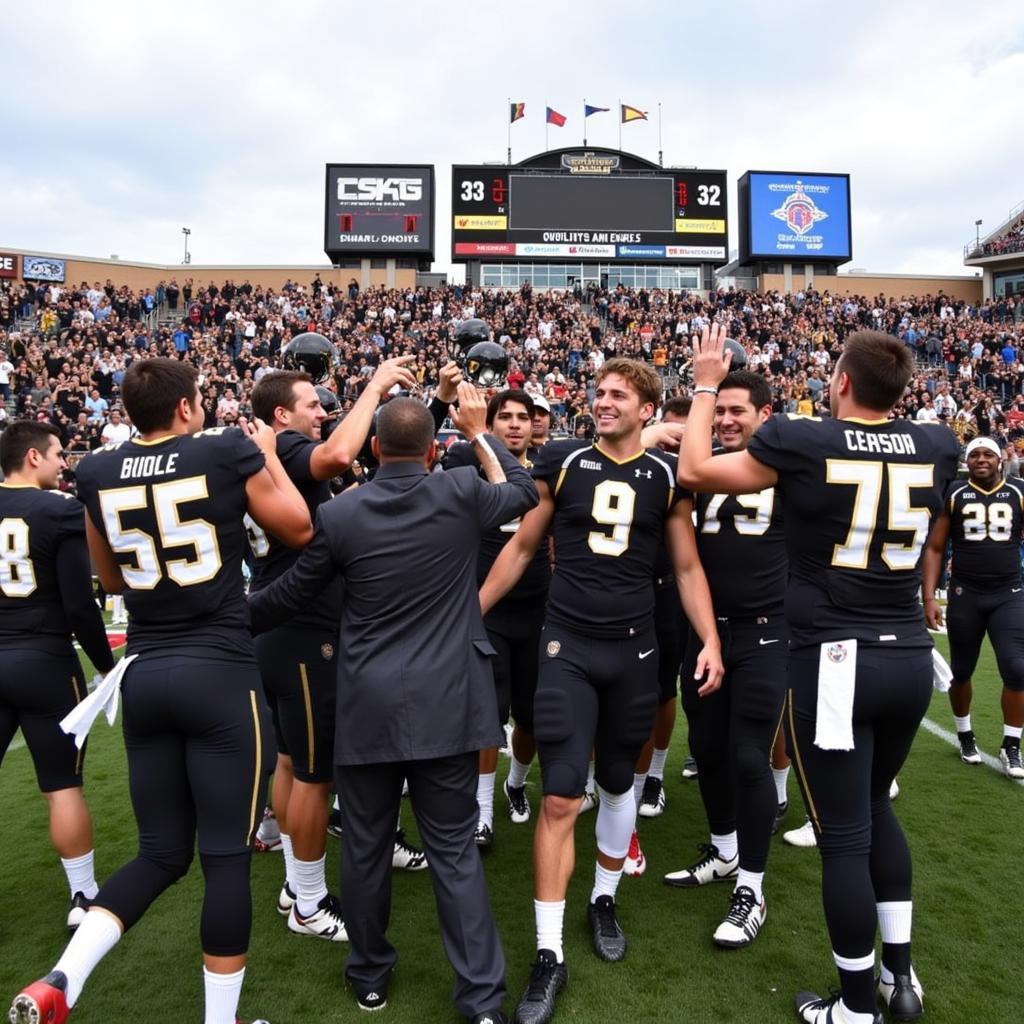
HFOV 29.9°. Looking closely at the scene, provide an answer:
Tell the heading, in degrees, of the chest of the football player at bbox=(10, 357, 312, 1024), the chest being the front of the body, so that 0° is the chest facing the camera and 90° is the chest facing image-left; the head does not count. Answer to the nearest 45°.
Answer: approximately 180°

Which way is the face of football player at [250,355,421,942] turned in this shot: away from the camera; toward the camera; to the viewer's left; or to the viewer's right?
to the viewer's right

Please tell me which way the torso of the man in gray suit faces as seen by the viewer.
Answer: away from the camera

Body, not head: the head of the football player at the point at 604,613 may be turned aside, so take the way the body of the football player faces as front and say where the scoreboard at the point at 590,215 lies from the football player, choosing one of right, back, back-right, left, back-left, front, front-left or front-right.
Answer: back

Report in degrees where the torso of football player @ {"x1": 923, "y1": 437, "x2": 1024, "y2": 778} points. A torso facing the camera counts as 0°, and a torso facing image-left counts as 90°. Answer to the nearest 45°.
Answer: approximately 0°

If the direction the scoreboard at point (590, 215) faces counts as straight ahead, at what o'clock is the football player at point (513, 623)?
The football player is roughly at 12 o'clock from the scoreboard.
